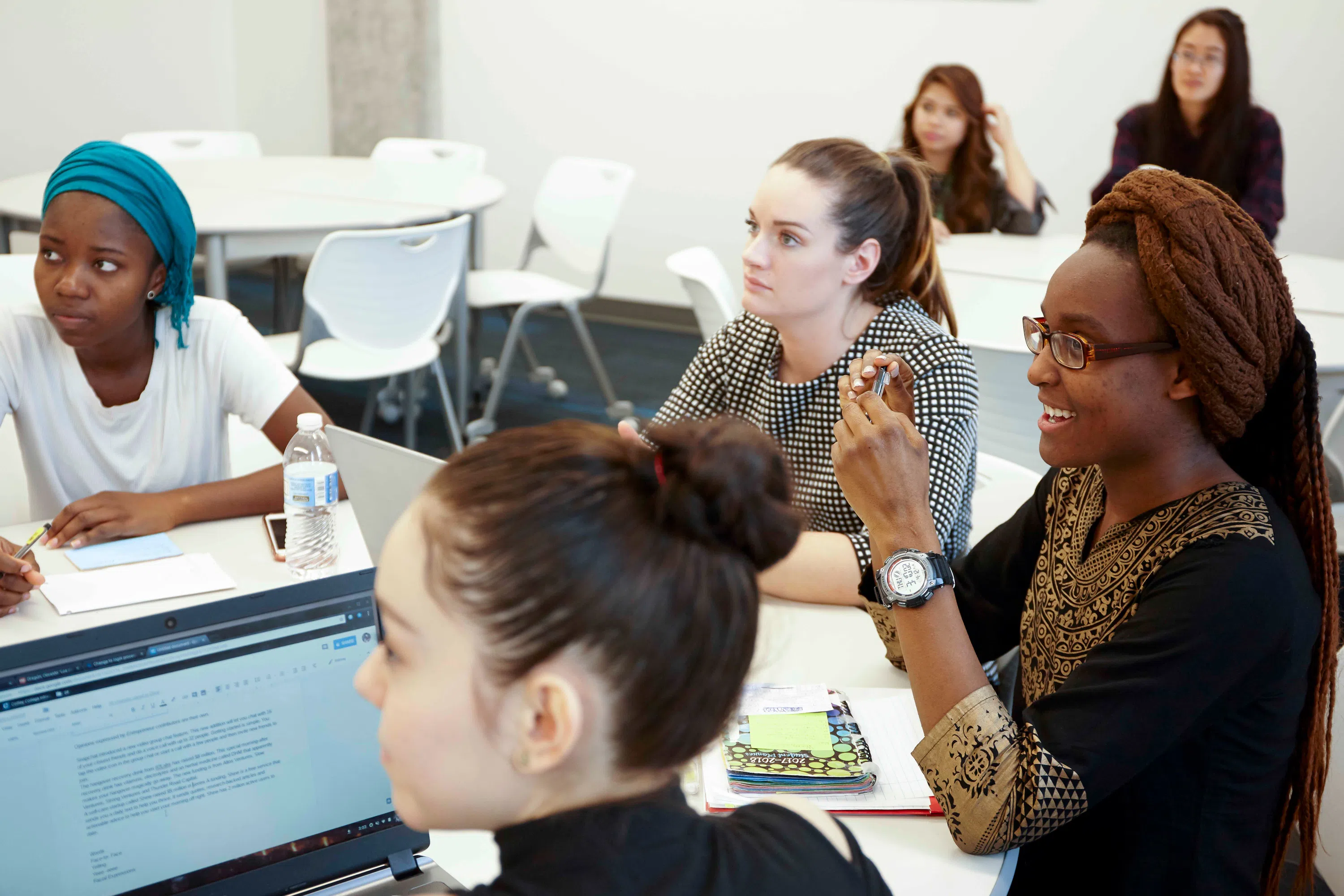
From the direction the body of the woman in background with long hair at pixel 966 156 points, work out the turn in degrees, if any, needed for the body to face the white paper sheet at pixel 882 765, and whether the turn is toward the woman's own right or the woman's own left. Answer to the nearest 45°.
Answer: approximately 45° to the woman's own left

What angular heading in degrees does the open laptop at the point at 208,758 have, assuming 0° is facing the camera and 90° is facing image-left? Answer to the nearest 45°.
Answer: approximately 315°

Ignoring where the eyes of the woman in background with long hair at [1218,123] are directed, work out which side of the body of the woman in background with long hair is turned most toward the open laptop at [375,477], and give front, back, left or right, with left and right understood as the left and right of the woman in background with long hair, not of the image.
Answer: front

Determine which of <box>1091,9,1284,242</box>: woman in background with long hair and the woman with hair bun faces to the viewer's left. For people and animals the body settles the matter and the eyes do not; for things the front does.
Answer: the woman with hair bun

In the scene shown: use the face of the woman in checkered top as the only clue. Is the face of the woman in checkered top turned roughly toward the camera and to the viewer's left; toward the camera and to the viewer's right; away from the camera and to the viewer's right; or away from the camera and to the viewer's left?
toward the camera and to the viewer's left

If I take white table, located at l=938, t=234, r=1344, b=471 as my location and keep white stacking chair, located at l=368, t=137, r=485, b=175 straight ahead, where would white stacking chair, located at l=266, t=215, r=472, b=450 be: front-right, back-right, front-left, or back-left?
front-left

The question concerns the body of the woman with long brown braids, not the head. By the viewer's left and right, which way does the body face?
facing the viewer and to the left of the viewer

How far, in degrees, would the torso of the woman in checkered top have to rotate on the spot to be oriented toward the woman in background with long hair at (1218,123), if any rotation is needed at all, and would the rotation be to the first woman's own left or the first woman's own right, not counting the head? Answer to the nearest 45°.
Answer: approximately 180°

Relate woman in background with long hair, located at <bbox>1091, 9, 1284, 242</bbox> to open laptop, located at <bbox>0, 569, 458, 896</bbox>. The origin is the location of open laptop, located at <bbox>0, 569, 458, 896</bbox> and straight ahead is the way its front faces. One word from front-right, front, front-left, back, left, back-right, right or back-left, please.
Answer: left

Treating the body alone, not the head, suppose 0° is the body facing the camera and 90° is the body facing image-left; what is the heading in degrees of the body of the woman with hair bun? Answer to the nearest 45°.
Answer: approximately 90°

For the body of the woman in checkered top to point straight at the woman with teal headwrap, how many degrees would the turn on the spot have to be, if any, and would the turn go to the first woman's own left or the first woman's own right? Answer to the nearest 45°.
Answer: approximately 45° to the first woman's own right

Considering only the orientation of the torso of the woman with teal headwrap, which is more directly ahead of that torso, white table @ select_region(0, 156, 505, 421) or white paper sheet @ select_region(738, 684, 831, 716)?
the white paper sheet

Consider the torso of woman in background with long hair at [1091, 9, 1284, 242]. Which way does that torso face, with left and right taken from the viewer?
facing the viewer
